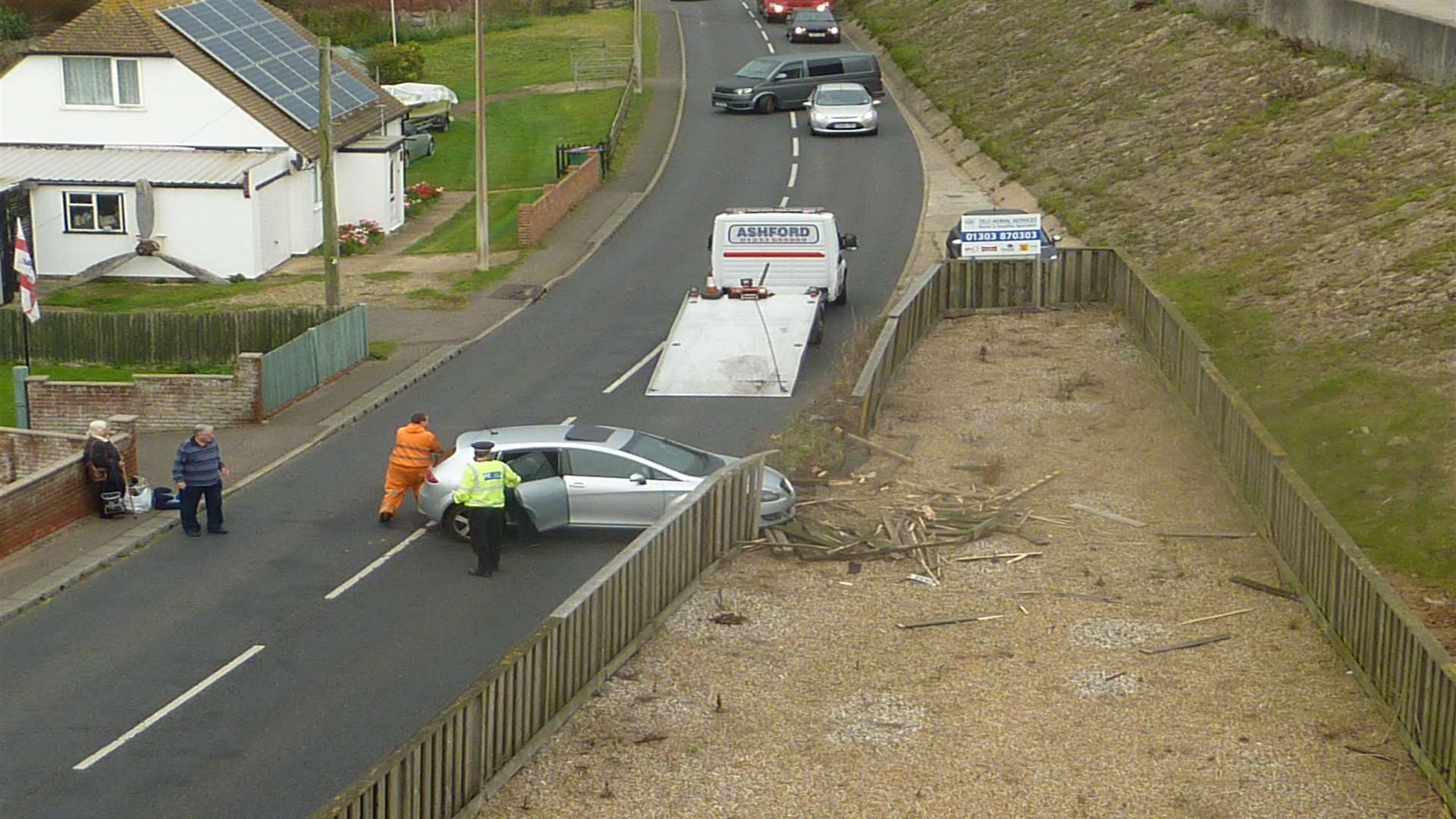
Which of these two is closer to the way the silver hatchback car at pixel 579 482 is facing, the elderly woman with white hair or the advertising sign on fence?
the advertising sign on fence

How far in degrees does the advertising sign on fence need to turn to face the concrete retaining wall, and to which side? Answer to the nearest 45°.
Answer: approximately 135° to its left

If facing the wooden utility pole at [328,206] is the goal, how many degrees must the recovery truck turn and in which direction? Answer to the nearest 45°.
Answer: approximately 90° to its left

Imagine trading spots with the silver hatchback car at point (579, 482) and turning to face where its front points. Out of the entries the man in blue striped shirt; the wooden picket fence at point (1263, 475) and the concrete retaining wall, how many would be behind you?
1

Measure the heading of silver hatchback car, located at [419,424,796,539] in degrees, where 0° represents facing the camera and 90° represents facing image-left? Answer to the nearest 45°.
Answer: approximately 270°

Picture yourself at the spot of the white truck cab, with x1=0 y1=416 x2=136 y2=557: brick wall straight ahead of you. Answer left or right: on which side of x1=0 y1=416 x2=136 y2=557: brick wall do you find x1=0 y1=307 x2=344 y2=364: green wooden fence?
right

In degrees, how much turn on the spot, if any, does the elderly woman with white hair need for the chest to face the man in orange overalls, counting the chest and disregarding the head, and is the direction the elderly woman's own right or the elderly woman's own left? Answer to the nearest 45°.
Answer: approximately 45° to the elderly woman's own right

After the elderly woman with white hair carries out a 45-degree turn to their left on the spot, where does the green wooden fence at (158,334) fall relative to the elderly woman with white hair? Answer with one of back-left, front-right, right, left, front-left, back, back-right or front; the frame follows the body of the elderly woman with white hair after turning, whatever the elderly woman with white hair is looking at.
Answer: front-left

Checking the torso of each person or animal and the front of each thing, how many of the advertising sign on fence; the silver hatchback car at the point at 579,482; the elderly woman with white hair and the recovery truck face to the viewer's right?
2

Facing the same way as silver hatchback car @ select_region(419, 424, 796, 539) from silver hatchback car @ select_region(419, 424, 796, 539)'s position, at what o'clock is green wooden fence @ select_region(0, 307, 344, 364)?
The green wooden fence is roughly at 8 o'clock from the silver hatchback car.

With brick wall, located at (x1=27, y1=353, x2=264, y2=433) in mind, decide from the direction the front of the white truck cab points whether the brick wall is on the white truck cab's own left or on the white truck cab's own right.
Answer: on the white truck cab's own left

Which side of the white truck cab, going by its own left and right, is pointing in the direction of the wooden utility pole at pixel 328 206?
left

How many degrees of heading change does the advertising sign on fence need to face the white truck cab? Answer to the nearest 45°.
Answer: approximately 45° to its right

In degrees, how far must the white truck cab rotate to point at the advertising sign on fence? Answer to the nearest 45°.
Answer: approximately 90° to its right

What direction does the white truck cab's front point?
away from the camera

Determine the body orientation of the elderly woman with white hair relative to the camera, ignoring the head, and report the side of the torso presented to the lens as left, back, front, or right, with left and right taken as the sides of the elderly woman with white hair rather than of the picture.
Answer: right

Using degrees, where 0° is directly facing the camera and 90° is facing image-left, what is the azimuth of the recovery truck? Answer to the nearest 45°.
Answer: approximately 180°

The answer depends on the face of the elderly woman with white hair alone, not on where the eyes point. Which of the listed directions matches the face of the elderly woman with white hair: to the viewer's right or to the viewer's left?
to the viewer's right

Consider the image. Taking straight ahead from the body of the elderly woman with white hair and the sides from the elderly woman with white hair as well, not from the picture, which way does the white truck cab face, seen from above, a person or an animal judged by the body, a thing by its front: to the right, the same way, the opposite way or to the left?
to the left
